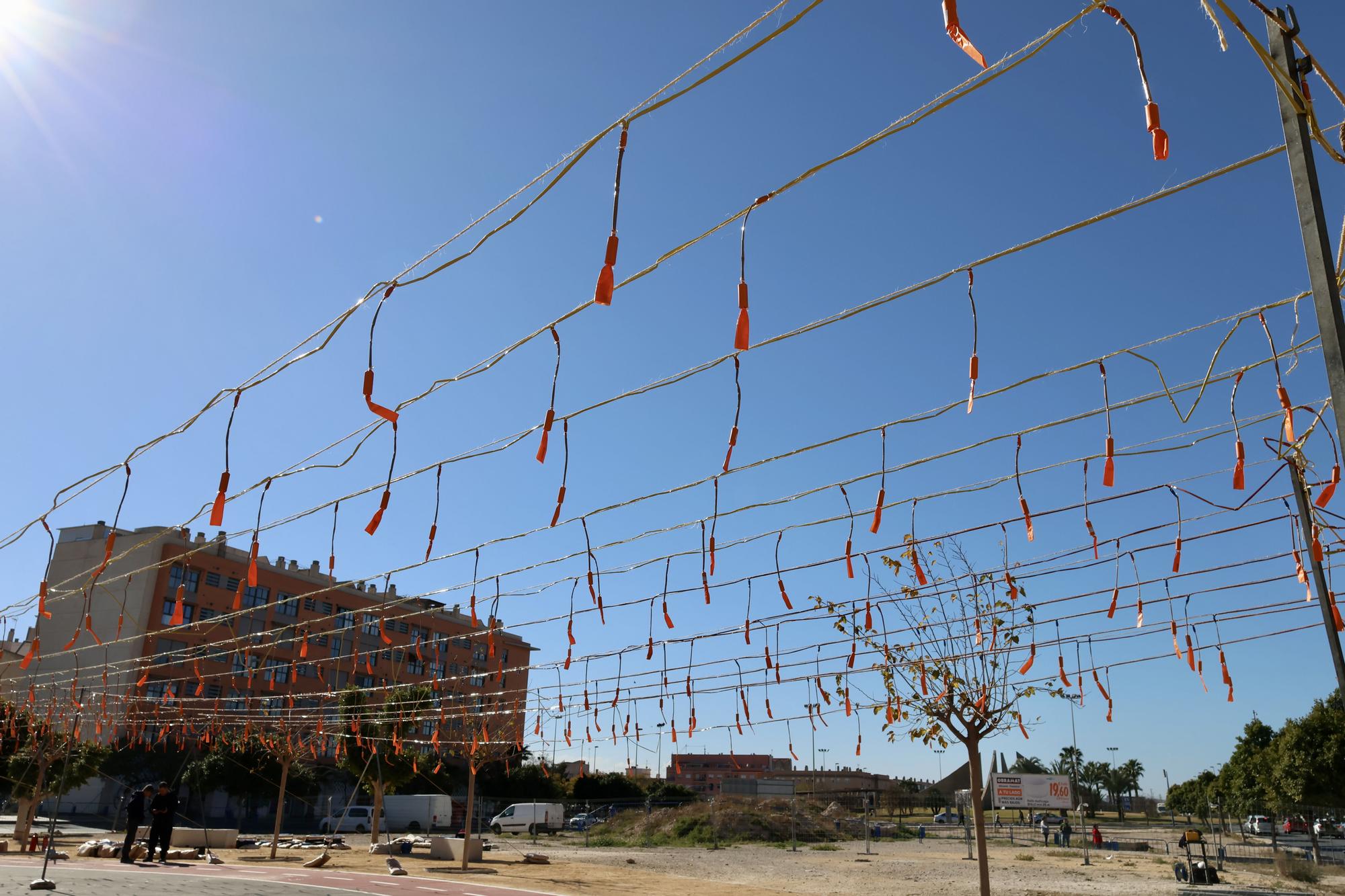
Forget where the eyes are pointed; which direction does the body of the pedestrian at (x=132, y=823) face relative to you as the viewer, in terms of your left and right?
facing to the right of the viewer

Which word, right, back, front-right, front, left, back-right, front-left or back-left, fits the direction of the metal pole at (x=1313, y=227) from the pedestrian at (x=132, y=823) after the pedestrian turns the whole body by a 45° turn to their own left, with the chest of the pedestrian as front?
back-right

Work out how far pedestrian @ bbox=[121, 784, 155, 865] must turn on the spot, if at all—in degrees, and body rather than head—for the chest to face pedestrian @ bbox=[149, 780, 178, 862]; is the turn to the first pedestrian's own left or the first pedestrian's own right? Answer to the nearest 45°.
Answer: approximately 45° to the first pedestrian's own right

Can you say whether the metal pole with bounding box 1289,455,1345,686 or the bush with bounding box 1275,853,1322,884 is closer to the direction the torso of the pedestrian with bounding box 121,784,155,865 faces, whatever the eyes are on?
the bush

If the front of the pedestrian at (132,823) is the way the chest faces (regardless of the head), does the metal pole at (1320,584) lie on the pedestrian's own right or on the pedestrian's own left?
on the pedestrian's own right

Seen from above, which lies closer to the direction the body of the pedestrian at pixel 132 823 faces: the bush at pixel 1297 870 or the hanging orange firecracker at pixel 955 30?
the bush

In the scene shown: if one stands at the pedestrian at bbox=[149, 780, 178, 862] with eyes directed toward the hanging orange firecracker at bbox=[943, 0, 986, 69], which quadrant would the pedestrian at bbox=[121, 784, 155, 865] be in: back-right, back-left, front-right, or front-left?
back-right

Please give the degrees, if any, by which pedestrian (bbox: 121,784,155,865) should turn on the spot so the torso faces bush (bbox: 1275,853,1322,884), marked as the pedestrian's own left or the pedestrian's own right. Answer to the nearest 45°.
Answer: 0° — they already face it

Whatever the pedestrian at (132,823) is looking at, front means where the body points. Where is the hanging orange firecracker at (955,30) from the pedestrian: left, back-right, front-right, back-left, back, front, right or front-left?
right

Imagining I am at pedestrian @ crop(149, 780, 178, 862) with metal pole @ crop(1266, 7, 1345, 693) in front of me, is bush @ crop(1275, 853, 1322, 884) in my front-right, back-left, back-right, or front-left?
front-left
